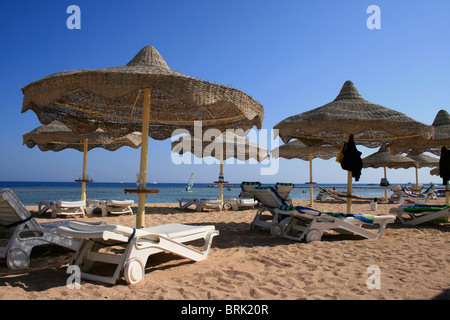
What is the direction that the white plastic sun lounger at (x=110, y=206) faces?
to the viewer's right

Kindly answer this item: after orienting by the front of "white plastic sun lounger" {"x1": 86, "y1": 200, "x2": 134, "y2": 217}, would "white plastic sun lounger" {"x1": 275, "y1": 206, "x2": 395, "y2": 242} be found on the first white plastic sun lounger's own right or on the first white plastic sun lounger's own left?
on the first white plastic sun lounger's own right

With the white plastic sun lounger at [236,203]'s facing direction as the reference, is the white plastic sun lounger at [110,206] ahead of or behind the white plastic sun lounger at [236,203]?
behind

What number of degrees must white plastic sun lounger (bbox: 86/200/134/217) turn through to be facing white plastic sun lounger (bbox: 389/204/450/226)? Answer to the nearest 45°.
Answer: approximately 45° to its right

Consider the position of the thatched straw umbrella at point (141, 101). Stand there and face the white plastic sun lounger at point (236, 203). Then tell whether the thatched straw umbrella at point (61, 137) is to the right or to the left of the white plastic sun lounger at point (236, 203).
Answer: left

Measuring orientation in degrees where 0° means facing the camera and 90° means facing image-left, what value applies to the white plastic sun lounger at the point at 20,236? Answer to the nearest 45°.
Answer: approximately 225°

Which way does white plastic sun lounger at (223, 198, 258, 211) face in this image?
to the viewer's right

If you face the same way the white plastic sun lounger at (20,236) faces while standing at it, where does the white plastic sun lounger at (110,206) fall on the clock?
the white plastic sun lounger at (110,206) is roughly at 11 o'clock from the white plastic sun lounger at (20,236).

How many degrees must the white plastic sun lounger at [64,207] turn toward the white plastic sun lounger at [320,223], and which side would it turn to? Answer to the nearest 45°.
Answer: approximately 45° to its right

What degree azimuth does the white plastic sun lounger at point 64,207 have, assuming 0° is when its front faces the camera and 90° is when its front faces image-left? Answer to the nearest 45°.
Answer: approximately 270°
